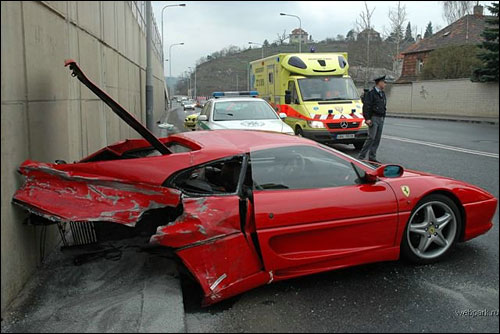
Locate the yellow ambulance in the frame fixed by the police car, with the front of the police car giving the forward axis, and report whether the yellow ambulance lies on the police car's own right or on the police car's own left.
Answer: on the police car's own left

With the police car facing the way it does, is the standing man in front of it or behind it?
in front

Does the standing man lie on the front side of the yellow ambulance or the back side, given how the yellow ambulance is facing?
on the front side

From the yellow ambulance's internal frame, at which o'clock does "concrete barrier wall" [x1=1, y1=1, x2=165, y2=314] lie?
The concrete barrier wall is roughly at 2 o'clock from the yellow ambulance.

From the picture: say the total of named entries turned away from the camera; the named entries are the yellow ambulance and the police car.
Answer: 0

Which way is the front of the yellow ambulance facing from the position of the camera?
facing the viewer and to the right of the viewer

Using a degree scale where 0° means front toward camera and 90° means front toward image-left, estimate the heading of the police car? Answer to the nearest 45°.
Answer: approximately 315°

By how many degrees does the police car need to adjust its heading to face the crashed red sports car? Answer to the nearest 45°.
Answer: approximately 45° to its right

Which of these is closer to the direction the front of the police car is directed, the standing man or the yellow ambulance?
the standing man
